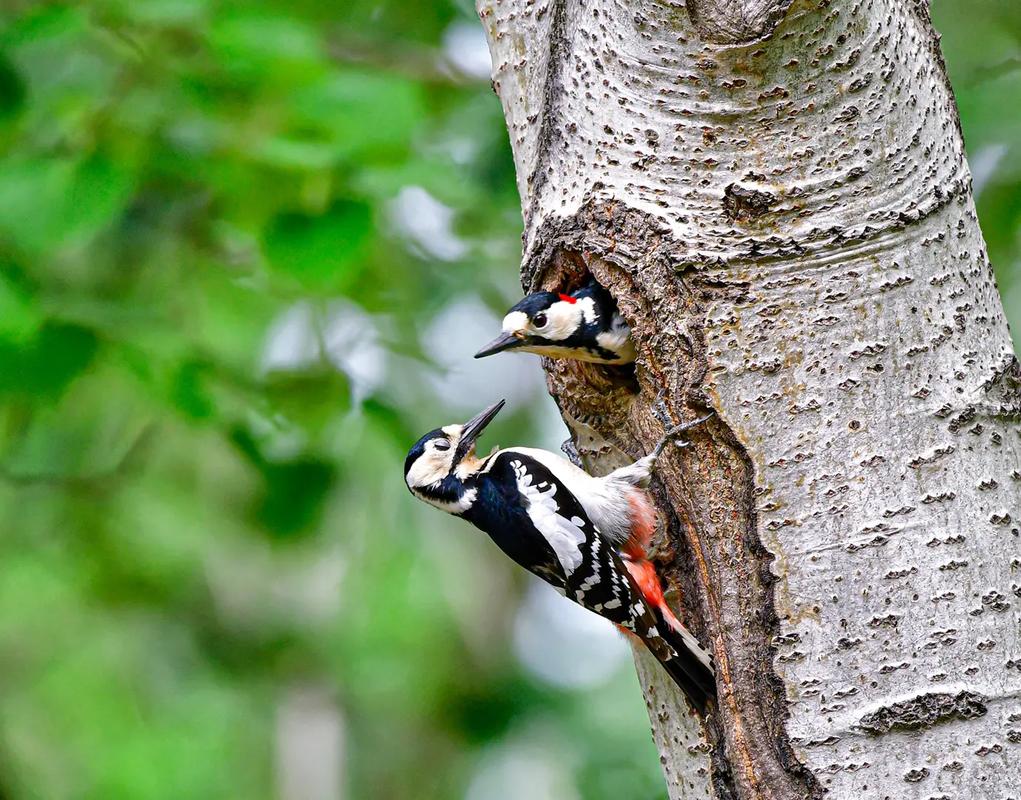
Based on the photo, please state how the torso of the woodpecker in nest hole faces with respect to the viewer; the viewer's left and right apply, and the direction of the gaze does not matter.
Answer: facing to the left of the viewer
